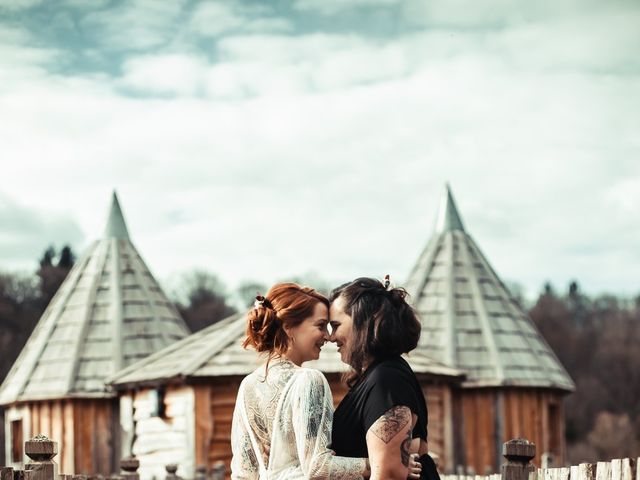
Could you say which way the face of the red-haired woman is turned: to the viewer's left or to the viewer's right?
to the viewer's right

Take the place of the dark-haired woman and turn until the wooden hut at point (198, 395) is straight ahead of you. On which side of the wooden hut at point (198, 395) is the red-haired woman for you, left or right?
left

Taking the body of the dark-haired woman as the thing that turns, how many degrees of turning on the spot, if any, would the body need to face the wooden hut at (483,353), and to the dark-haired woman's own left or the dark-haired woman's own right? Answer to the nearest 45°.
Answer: approximately 90° to the dark-haired woman's own right

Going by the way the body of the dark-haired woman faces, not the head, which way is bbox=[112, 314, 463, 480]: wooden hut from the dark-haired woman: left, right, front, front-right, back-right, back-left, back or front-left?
right

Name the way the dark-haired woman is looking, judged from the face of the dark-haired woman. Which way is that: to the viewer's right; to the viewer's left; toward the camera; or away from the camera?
to the viewer's left

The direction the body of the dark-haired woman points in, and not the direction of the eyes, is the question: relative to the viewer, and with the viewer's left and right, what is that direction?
facing to the left of the viewer

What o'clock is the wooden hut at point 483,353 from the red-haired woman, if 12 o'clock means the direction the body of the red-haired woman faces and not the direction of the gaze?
The wooden hut is roughly at 11 o'clock from the red-haired woman.

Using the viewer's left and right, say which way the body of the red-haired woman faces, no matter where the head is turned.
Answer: facing away from the viewer and to the right of the viewer

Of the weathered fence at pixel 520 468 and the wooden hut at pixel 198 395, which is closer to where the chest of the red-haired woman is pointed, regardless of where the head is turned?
the weathered fence

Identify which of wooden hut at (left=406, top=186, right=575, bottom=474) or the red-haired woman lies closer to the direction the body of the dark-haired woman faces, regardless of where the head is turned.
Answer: the red-haired woman

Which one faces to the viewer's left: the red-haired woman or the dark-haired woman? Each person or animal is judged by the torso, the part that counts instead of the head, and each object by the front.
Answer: the dark-haired woman

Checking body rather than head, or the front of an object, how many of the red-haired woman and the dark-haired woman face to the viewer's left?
1
